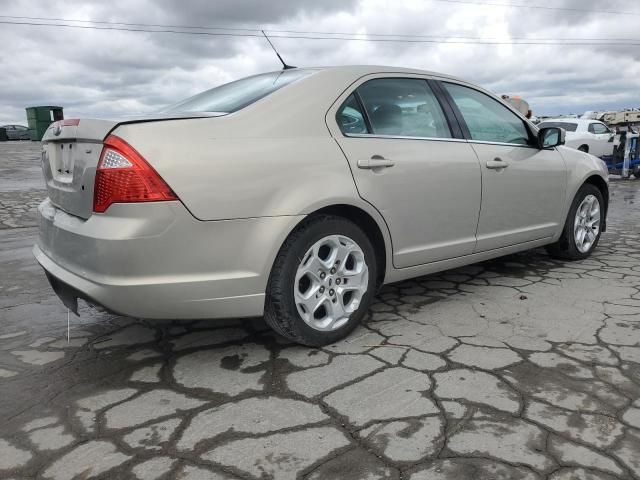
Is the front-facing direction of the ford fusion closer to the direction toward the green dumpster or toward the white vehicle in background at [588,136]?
the white vehicle in background

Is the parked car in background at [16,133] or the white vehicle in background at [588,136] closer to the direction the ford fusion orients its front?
the white vehicle in background

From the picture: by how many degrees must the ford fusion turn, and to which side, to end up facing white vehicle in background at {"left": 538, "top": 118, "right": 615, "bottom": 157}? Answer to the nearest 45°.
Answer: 0° — it already faces it

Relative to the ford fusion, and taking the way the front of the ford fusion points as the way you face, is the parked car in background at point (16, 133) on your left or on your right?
on your left

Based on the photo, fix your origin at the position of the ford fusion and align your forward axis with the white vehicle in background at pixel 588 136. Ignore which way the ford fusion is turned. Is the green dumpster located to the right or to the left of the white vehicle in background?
left

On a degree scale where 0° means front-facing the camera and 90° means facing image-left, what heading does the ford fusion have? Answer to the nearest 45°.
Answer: approximately 225°

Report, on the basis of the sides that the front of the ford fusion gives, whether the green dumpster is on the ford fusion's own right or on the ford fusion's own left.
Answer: on the ford fusion's own left
